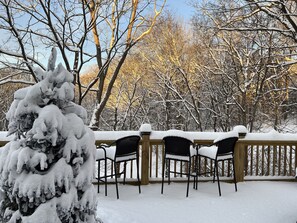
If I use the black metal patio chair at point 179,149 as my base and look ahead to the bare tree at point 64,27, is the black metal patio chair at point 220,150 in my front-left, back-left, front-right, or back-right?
back-right

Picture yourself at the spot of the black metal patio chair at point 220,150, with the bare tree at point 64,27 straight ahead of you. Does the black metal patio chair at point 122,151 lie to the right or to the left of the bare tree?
left

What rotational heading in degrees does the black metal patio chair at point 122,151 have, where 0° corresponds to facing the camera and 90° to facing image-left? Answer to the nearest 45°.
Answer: approximately 135°

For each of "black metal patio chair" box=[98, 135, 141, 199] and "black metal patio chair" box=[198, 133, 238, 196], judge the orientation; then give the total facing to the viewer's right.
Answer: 0

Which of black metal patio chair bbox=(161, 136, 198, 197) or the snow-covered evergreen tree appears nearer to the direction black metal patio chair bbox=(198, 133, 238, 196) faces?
the black metal patio chair

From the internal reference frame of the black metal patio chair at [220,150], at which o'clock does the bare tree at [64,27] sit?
The bare tree is roughly at 12 o'clock from the black metal patio chair.

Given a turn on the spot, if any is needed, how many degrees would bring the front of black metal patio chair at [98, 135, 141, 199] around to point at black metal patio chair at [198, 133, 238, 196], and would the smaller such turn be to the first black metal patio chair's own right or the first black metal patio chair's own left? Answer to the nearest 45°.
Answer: approximately 135° to the first black metal patio chair's own right

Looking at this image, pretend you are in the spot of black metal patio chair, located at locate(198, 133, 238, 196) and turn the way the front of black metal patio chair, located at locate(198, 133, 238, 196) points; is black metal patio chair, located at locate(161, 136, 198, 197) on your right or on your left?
on your left

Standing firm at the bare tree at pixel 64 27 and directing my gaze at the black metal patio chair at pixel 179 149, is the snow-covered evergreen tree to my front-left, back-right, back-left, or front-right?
front-right
